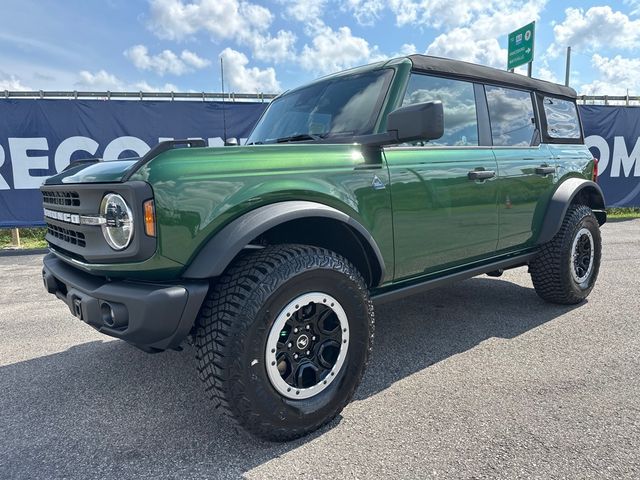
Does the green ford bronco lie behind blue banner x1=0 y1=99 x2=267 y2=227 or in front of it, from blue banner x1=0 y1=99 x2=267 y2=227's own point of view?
in front

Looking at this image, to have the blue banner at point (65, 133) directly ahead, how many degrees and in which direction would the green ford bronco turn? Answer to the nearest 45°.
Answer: approximately 90° to its right

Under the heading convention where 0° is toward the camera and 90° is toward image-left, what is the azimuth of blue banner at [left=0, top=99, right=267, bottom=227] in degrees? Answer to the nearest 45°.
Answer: approximately 0°

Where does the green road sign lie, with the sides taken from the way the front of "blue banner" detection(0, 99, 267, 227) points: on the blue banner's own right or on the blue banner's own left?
on the blue banner's own left

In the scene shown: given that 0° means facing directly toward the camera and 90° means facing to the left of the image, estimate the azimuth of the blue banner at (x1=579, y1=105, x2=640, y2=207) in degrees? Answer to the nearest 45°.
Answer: approximately 0°

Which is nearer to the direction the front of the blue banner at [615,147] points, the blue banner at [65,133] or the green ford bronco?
the green ford bronco

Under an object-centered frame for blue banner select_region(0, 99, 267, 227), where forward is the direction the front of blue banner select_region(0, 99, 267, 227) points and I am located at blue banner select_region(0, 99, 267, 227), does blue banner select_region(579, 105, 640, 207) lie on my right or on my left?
on my left

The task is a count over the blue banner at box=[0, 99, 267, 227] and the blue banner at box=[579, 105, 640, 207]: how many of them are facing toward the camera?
2

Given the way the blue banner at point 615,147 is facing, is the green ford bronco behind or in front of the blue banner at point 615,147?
in front

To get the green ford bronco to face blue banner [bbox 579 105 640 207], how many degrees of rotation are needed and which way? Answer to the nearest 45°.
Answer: approximately 180°
